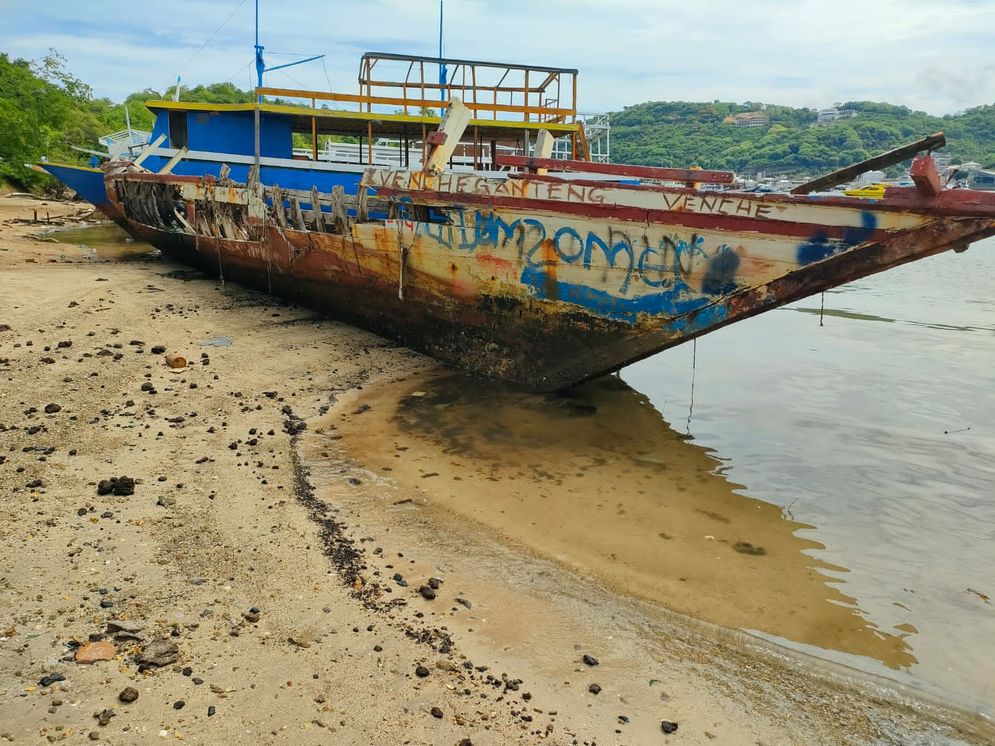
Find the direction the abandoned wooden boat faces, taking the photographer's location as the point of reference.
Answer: facing the viewer and to the right of the viewer

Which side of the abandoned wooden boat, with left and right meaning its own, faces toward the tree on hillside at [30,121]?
back
